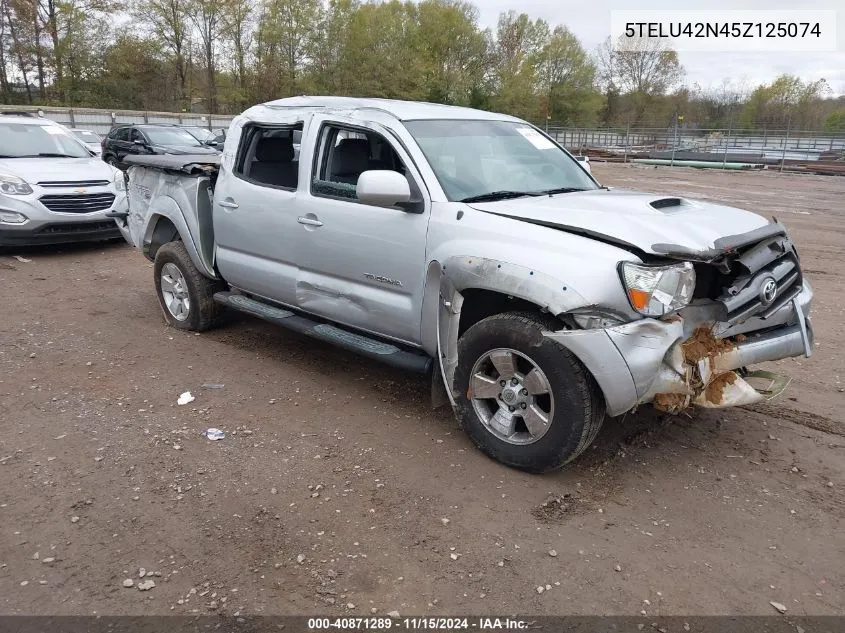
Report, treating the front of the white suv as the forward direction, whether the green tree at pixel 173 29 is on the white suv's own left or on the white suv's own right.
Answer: on the white suv's own left

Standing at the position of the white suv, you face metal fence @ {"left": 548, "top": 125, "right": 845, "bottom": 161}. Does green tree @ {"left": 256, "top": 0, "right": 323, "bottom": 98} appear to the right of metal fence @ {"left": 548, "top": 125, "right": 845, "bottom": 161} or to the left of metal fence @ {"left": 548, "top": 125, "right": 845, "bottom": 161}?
left

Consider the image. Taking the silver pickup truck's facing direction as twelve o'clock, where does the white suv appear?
The white suv is roughly at 6 o'clock from the silver pickup truck.

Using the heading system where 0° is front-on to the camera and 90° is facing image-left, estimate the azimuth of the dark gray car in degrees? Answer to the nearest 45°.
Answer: approximately 315°

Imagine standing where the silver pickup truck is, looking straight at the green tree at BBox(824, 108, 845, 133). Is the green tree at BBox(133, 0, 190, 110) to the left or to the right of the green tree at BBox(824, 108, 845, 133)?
left

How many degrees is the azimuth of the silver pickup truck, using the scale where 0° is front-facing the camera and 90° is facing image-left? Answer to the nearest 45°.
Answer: approximately 315°

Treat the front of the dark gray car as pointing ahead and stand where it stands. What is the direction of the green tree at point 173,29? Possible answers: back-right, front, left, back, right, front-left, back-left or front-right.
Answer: back-left

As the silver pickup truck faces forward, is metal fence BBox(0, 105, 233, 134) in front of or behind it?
behind

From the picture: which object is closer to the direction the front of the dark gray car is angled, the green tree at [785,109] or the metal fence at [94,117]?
the green tree

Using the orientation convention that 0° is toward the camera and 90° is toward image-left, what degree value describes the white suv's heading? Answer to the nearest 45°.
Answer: approximately 315°

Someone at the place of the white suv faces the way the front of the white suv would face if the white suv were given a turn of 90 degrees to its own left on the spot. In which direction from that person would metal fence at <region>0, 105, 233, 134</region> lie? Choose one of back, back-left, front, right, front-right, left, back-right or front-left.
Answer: front-left
